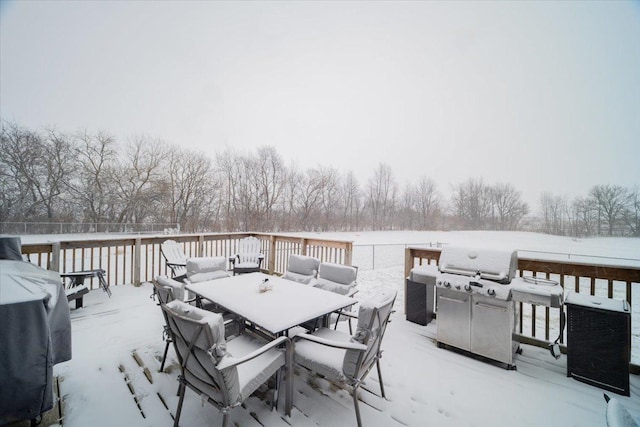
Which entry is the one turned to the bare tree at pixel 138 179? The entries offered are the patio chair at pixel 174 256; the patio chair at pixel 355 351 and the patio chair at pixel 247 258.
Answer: the patio chair at pixel 355 351

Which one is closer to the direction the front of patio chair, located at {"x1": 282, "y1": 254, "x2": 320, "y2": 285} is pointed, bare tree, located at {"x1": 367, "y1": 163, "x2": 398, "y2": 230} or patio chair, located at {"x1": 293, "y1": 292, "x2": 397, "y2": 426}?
the patio chair

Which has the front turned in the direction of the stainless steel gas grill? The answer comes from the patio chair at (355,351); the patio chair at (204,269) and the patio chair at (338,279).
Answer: the patio chair at (204,269)

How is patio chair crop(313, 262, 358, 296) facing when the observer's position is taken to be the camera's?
facing the viewer and to the left of the viewer

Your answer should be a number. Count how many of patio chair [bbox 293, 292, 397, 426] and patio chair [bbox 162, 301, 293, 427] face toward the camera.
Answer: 0

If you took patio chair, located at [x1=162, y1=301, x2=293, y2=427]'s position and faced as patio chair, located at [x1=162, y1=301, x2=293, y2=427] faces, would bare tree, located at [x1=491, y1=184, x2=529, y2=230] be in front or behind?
in front

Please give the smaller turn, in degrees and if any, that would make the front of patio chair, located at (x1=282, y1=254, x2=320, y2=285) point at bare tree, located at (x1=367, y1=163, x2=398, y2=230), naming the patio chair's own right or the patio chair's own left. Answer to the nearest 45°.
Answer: approximately 135° to the patio chair's own right

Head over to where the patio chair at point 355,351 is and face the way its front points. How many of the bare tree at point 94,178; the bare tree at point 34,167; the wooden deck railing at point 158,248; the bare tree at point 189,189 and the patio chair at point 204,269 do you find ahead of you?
5

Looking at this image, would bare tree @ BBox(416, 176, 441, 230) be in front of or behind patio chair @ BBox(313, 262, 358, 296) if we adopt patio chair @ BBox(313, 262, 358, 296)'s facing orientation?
behind

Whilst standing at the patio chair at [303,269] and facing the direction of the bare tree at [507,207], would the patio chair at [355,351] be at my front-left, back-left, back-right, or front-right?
back-right

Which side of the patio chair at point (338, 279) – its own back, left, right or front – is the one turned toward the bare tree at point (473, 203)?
back

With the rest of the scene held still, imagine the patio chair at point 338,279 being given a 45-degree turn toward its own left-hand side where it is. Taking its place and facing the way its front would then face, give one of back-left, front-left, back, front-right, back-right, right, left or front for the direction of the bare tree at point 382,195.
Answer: back

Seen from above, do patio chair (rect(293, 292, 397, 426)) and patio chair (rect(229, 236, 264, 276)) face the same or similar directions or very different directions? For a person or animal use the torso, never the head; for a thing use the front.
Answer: very different directions

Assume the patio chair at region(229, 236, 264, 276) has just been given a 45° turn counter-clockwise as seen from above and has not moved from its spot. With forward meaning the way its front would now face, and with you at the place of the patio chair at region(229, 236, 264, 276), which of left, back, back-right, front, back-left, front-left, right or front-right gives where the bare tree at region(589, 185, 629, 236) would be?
front-left

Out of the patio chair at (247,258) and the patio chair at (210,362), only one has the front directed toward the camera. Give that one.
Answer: the patio chair at (247,258)

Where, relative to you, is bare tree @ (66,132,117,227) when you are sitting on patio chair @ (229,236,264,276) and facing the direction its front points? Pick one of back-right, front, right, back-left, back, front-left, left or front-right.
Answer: back-right

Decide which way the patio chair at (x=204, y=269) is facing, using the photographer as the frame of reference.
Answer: facing the viewer and to the right of the viewer

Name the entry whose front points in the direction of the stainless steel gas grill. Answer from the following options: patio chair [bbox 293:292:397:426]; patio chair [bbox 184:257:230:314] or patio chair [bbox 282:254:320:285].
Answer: patio chair [bbox 184:257:230:314]

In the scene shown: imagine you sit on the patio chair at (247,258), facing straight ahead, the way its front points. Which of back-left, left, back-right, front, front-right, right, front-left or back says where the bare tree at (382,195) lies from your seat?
back-left

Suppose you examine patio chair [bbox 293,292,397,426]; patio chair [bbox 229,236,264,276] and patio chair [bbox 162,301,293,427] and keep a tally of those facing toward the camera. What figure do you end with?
1

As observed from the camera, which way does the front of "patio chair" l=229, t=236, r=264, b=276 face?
facing the viewer
